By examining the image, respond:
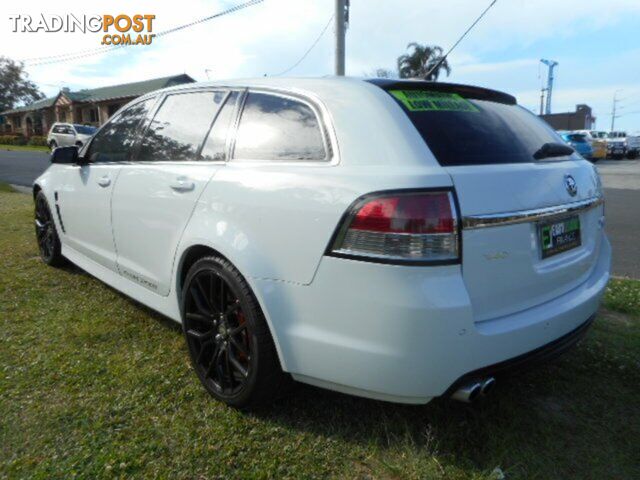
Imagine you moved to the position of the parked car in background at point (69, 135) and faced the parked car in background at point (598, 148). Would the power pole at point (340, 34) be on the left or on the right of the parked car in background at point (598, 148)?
right

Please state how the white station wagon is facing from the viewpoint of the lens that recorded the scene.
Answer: facing away from the viewer and to the left of the viewer

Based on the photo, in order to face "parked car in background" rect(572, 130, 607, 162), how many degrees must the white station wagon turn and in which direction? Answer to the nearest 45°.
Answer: approximately 90° to its right

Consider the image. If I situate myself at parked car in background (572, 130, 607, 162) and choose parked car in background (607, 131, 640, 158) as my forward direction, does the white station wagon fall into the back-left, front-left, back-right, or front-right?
back-right

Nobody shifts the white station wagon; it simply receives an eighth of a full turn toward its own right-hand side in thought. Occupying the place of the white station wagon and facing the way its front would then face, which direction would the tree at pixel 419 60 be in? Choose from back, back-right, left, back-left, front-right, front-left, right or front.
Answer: front

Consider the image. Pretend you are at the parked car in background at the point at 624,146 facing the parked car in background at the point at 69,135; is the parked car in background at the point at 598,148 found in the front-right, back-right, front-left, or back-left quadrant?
front-left

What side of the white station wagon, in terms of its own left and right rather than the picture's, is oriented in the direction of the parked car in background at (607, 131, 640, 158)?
right

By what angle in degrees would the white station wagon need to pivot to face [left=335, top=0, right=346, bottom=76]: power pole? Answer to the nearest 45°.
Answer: approximately 45° to its right

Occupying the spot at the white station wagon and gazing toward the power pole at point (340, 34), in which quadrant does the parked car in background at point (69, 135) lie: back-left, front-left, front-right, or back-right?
front-left

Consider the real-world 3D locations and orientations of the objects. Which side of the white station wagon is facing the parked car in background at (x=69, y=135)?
front
